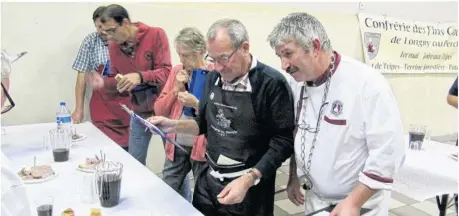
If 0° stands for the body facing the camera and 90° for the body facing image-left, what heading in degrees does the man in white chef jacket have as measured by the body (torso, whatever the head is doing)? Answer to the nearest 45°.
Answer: approximately 45°

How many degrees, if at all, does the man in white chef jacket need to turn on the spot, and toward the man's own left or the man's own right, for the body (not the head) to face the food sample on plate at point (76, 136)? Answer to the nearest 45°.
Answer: approximately 45° to the man's own right

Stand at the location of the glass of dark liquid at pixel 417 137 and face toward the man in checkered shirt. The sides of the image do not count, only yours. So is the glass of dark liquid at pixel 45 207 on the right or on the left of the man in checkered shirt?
left

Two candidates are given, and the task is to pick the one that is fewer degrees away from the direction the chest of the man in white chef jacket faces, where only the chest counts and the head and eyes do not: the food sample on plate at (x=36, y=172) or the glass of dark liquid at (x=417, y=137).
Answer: the food sample on plate

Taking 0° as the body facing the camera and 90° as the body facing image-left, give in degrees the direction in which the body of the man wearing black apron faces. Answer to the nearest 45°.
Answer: approximately 45°
